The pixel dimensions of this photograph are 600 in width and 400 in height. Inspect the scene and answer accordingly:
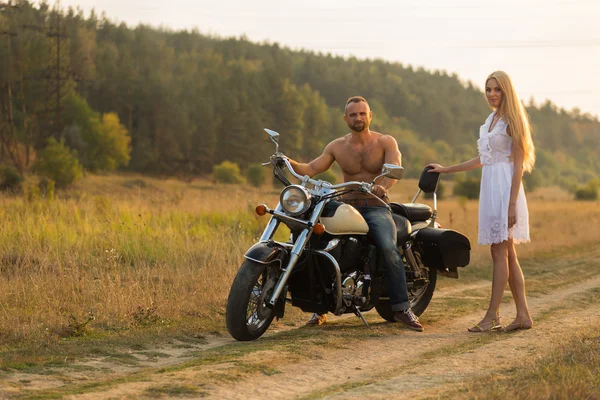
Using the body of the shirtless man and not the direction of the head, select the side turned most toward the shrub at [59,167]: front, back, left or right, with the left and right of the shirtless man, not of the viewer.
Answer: back

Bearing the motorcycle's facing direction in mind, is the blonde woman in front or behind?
behind

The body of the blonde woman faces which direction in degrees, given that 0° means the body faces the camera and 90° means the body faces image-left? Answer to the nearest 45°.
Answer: approximately 45°

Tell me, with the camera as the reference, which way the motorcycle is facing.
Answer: facing the viewer and to the left of the viewer

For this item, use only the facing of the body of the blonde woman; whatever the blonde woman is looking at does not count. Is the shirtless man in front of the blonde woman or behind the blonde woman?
in front

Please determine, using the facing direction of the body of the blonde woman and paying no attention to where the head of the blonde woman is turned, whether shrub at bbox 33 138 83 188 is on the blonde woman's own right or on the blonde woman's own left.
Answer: on the blonde woman's own right

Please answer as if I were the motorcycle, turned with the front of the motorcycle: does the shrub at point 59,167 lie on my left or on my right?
on my right

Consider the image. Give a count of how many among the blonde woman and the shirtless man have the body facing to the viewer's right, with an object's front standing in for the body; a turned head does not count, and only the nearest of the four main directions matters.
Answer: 0

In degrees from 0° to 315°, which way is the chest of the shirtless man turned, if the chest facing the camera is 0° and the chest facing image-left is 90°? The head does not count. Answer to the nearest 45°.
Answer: approximately 0°
